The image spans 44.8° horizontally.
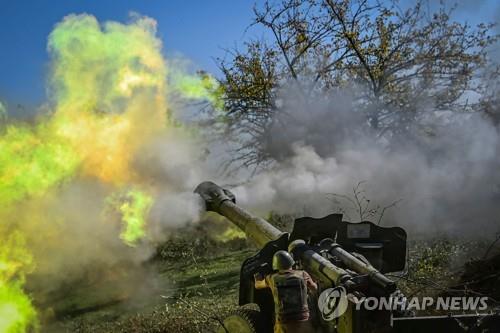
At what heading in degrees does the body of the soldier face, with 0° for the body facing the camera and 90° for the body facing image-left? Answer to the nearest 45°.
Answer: approximately 180°
